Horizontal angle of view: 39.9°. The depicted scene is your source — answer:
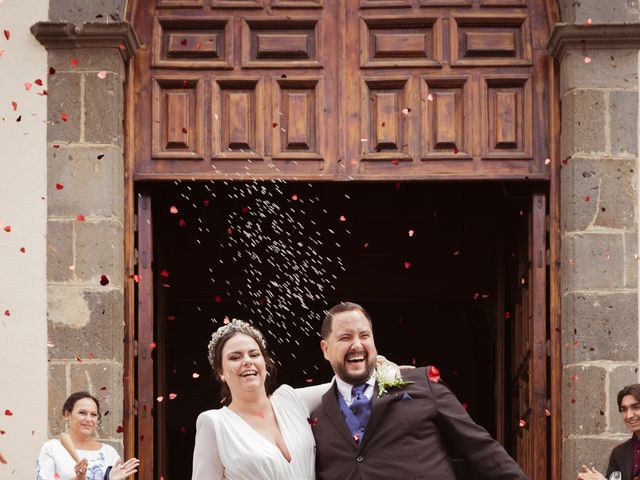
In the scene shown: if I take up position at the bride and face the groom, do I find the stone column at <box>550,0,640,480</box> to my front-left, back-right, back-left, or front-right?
front-left

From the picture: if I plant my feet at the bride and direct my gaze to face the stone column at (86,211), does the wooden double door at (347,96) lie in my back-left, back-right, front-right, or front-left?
front-right

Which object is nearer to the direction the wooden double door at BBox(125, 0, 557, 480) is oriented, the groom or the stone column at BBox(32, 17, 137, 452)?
the groom

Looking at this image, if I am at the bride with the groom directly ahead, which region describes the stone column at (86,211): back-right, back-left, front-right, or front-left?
back-left

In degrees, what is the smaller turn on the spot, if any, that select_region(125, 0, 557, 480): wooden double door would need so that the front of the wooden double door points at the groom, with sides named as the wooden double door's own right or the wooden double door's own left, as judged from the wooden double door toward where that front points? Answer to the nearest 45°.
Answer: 0° — it already faces them

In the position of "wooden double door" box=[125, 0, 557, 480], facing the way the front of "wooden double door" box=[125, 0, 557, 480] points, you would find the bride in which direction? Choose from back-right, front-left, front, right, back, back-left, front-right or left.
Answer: front

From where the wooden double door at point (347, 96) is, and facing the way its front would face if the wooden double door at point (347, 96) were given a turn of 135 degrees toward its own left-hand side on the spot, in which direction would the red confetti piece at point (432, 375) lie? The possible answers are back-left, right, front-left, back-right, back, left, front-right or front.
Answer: back-right

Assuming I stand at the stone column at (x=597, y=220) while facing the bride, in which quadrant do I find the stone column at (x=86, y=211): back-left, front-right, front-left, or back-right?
front-right

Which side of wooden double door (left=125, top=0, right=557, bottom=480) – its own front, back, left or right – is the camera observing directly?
front

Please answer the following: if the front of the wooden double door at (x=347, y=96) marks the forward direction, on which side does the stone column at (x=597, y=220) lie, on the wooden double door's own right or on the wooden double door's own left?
on the wooden double door's own left

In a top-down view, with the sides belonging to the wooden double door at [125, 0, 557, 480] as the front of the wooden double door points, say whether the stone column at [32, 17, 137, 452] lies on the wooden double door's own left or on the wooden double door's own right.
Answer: on the wooden double door's own right
